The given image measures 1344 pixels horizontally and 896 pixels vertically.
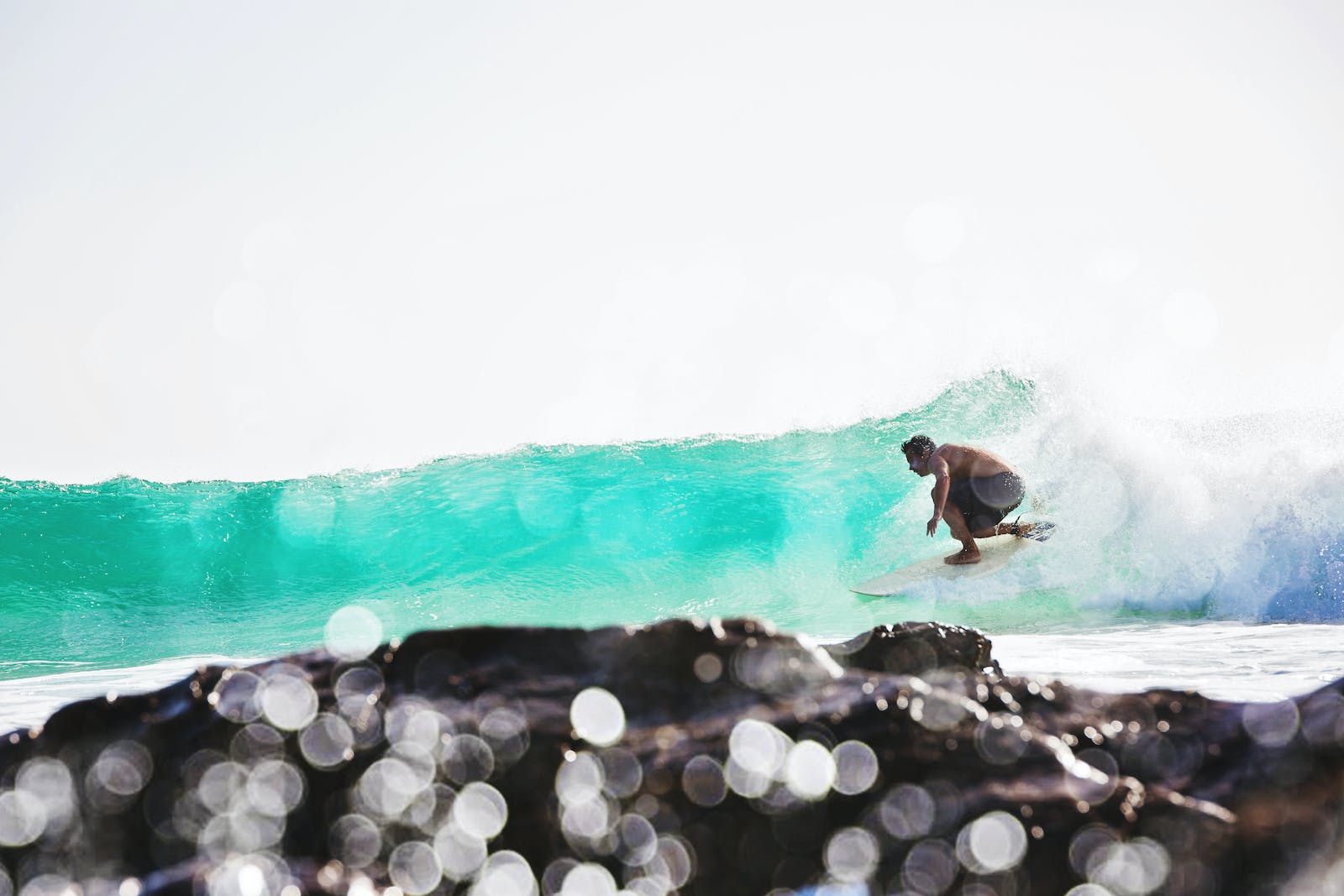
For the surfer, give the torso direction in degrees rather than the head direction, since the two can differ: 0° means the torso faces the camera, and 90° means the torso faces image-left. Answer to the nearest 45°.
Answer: approximately 90°

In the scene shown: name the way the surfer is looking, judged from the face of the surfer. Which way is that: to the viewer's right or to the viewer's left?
to the viewer's left
